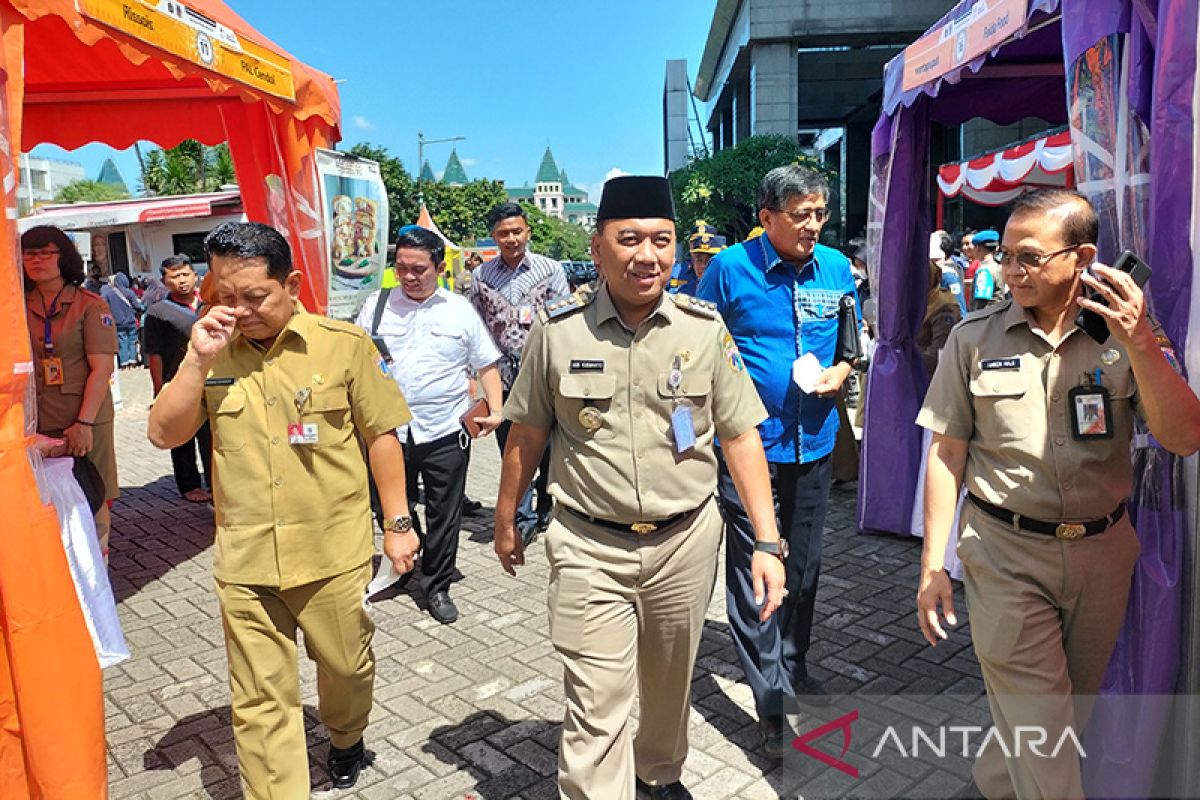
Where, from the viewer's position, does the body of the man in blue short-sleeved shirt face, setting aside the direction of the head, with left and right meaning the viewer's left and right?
facing the viewer and to the right of the viewer

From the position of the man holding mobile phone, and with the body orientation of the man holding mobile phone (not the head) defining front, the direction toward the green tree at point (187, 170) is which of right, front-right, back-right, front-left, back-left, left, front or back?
back-right

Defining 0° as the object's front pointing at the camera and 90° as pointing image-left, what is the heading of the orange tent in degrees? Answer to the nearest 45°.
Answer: approximately 315°

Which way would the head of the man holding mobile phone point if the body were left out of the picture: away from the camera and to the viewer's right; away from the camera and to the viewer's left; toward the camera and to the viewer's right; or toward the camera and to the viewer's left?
toward the camera and to the viewer's left

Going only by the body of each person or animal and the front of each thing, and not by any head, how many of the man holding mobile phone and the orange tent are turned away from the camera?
0

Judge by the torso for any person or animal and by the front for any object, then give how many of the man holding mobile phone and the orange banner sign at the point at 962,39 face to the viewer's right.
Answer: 0

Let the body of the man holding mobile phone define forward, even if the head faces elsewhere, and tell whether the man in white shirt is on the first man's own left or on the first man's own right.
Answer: on the first man's own right

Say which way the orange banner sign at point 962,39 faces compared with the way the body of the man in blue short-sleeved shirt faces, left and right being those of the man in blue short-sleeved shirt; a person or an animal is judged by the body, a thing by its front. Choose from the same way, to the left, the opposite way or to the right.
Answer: to the right

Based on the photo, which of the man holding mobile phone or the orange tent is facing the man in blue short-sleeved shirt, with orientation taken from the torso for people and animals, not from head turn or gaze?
the orange tent

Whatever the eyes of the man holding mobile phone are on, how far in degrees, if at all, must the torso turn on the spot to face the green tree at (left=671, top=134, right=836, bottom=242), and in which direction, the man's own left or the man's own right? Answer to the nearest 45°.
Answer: approximately 180°

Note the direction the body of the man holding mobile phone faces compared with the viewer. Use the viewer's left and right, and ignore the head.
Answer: facing the viewer

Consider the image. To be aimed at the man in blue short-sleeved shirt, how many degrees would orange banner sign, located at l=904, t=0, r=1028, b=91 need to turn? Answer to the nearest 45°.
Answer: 0° — it already faces them

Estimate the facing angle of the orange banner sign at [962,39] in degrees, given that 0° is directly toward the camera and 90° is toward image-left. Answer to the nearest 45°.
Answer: approximately 45°

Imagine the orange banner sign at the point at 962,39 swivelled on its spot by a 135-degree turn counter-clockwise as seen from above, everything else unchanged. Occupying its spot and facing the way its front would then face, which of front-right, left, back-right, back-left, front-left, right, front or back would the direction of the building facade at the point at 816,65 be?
left

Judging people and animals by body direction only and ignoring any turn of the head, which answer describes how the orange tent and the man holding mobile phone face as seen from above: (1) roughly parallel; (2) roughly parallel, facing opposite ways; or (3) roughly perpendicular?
roughly perpendicular
